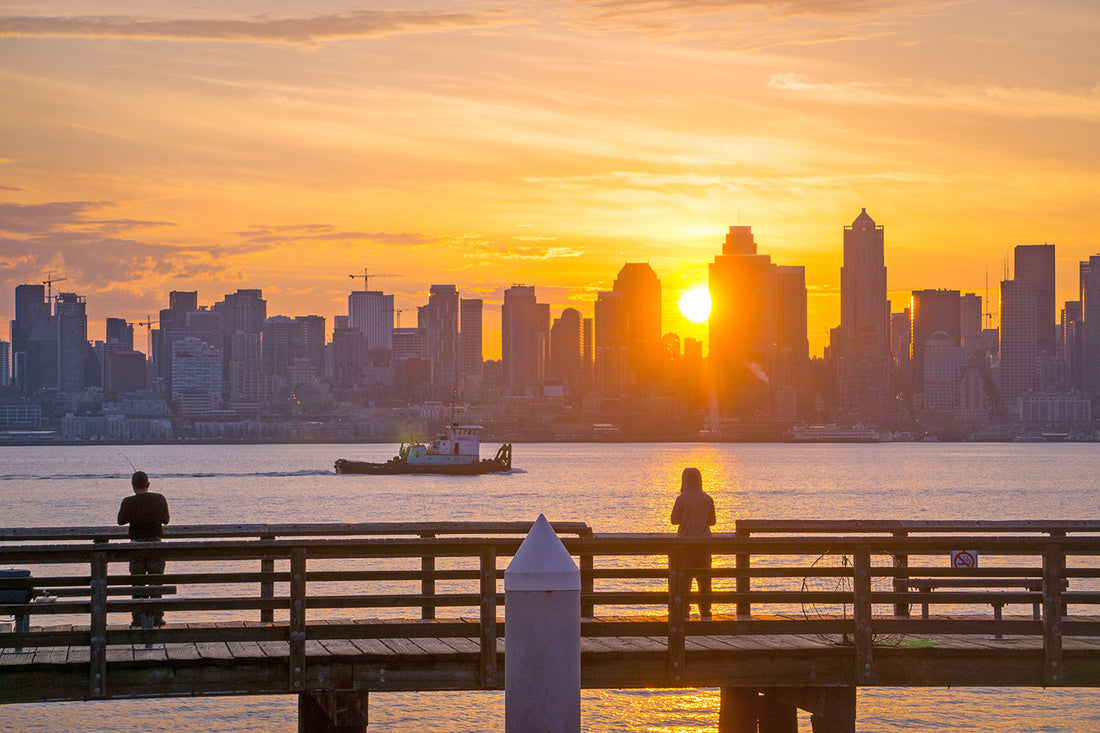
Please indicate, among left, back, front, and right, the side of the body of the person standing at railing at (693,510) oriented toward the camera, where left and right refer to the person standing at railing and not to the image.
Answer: back

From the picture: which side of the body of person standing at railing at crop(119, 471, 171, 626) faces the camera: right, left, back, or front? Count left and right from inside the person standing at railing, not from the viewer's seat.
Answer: back

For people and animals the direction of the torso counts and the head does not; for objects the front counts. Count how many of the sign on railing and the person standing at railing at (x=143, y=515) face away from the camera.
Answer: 1

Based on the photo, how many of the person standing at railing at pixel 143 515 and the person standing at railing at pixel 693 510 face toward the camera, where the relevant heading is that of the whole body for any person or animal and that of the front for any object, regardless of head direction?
0

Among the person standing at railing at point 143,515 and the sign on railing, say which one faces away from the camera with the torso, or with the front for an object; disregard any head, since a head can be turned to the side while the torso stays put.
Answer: the person standing at railing

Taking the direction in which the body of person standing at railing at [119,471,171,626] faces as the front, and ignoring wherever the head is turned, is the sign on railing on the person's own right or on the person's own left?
on the person's own right

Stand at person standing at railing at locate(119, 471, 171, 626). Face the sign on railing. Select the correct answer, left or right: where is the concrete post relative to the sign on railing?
right

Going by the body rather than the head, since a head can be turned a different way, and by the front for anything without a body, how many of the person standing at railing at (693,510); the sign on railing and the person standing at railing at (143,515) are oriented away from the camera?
2

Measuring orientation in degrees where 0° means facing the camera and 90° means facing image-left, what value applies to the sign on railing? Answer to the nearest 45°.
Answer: approximately 0°

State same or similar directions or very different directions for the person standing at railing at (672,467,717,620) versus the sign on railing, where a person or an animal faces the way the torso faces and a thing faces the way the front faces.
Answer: very different directions

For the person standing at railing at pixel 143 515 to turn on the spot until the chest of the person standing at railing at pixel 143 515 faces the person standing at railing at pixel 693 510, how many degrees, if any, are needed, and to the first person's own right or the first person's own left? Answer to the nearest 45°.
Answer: approximately 90° to the first person's own right

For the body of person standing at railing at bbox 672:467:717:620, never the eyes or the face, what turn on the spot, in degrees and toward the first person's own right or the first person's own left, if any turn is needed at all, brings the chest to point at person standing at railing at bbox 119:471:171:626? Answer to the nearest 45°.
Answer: approximately 90° to the first person's own left

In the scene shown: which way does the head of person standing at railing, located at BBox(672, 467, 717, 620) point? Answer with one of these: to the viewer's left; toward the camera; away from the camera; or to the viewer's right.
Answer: away from the camera

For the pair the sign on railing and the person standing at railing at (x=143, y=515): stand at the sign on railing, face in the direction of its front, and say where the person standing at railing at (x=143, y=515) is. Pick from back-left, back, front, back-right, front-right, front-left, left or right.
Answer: right
